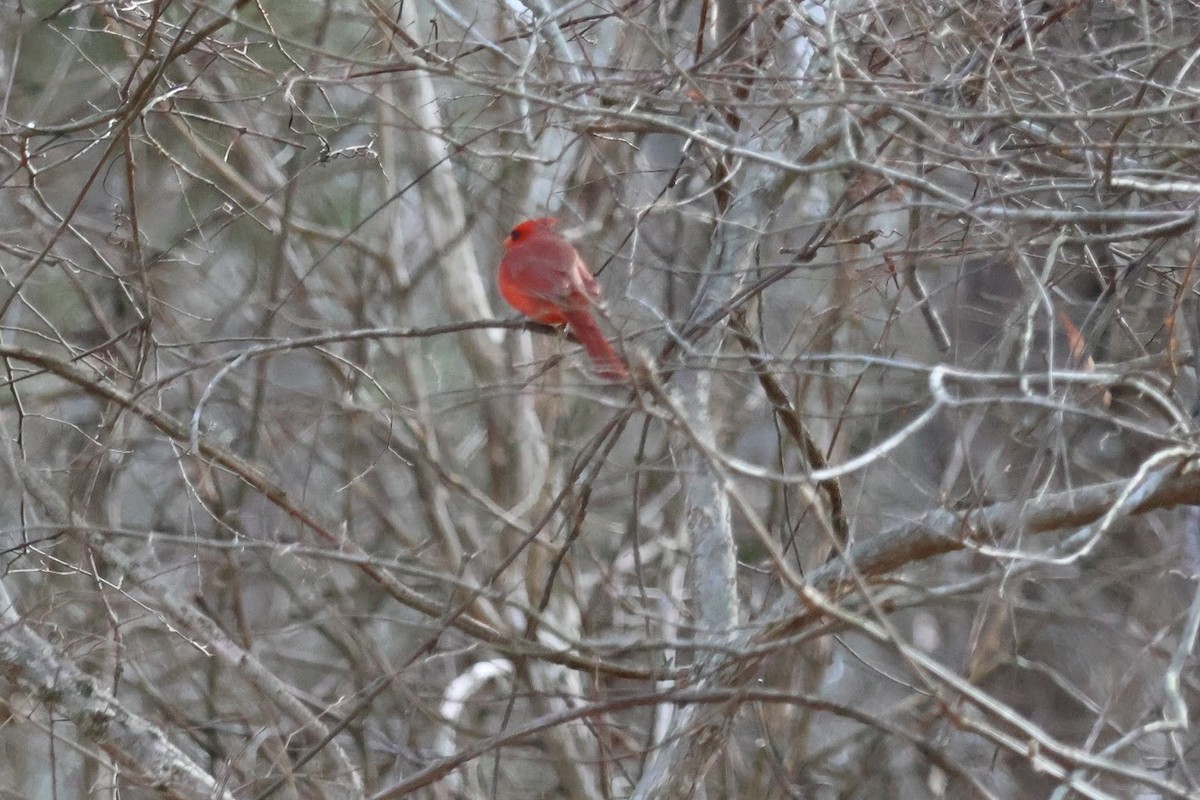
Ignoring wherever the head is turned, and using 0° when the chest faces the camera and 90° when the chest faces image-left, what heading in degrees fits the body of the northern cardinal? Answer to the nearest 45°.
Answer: approximately 135°
